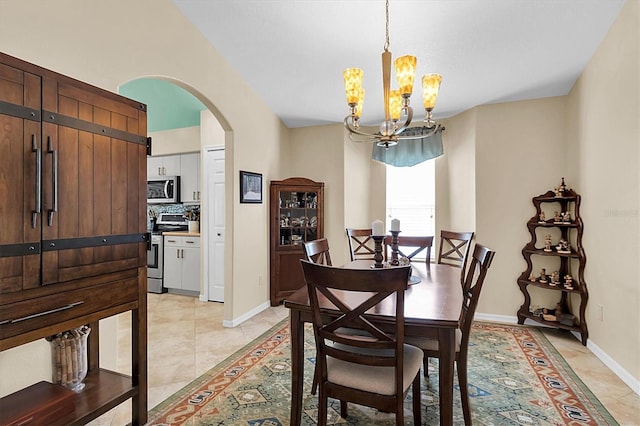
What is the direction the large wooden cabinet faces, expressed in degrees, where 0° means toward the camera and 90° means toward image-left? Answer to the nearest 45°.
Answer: approximately 315°

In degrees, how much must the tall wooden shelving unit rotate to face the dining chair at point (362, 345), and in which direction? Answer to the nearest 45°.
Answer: approximately 45° to its left

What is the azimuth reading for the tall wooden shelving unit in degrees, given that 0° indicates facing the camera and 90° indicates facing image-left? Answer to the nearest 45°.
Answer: approximately 45°

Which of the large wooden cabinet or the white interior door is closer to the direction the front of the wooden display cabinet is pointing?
the large wooden cabinet

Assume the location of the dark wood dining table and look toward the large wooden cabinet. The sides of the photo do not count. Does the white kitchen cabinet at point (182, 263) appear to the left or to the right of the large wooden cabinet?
right

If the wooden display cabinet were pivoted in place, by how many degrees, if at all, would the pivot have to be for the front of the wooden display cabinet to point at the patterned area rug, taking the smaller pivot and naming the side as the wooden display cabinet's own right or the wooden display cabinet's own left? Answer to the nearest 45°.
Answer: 0° — it already faces it

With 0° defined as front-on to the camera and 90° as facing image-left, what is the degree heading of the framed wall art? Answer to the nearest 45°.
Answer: approximately 315°

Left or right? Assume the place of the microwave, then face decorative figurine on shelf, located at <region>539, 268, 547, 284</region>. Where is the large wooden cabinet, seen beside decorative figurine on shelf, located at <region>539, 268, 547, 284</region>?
right
